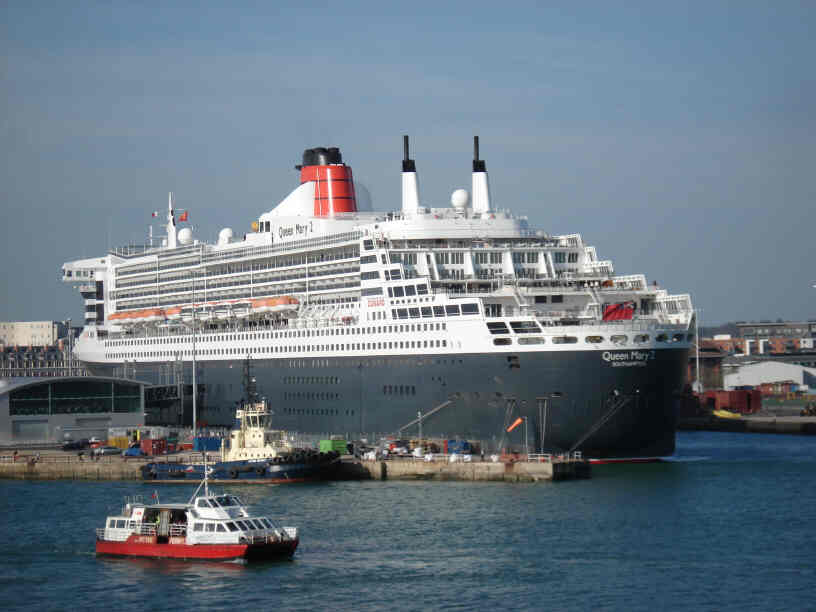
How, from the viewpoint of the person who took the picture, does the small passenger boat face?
facing the viewer and to the right of the viewer
